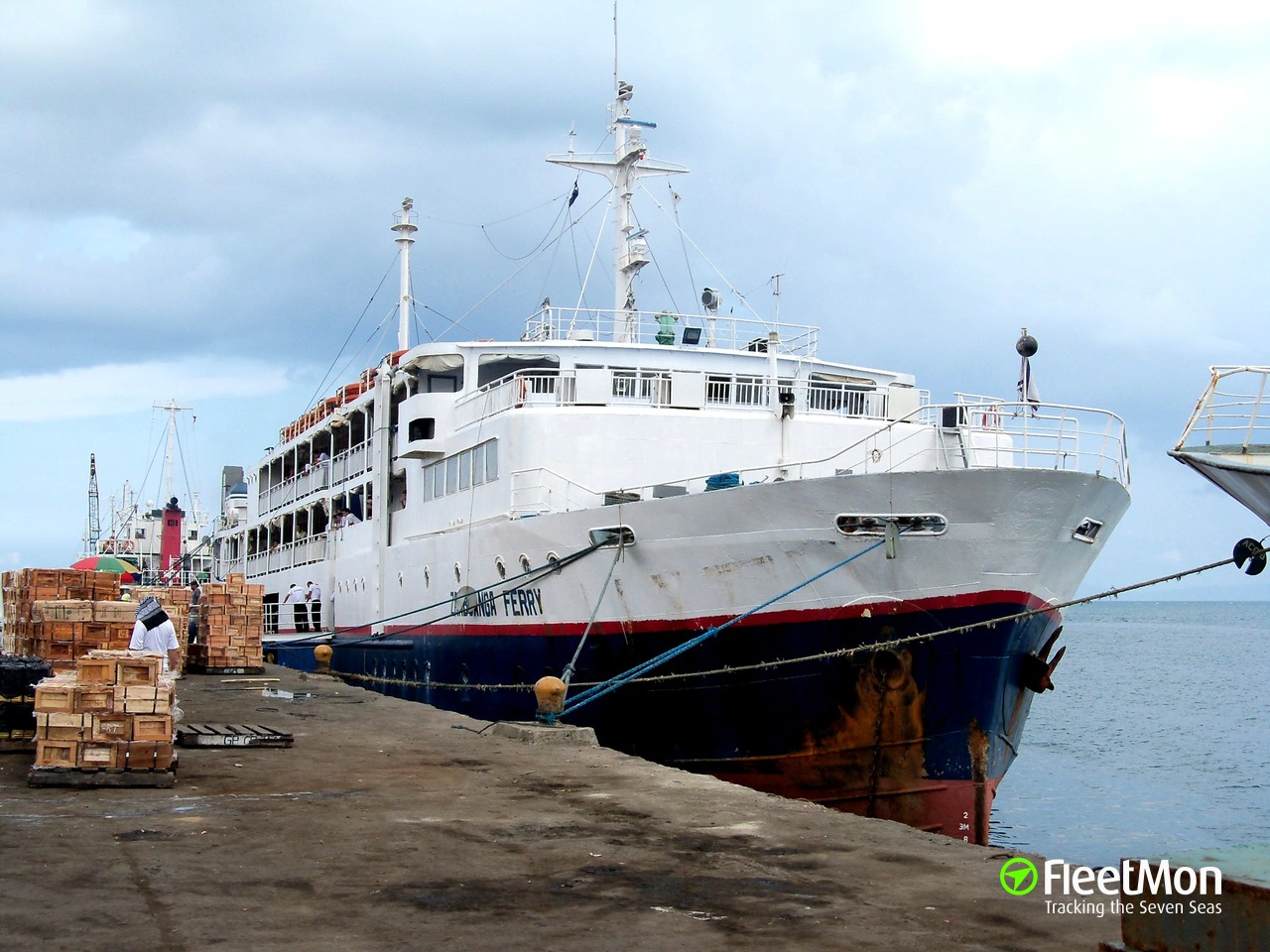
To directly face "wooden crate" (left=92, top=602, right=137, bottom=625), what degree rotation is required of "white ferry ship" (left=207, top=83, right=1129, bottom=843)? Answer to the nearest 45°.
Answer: approximately 90° to its right

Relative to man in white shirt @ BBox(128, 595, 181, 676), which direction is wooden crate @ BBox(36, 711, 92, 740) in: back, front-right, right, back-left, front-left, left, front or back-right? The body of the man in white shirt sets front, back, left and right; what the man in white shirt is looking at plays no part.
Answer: back

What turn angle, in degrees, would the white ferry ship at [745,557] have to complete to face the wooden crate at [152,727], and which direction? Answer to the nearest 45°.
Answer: approximately 90° to its right

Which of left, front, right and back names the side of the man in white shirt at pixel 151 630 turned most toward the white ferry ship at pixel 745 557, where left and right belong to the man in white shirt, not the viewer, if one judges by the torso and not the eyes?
right

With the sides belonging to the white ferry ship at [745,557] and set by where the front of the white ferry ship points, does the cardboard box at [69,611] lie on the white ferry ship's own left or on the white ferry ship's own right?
on the white ferry ship's own right

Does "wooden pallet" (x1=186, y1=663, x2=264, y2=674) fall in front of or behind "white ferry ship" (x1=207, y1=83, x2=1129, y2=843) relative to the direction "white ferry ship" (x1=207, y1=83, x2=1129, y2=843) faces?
behind

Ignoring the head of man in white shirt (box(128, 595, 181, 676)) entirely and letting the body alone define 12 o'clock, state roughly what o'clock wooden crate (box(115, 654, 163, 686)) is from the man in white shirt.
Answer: The wooden crate is roughly at 6 o'clock from the man in white shirt.

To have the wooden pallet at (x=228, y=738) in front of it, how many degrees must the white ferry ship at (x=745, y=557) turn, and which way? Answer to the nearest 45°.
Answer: approximately 90° to its right

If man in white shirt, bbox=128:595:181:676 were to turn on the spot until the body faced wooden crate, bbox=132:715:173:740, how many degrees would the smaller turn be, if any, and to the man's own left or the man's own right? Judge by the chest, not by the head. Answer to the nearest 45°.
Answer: approximately 180°

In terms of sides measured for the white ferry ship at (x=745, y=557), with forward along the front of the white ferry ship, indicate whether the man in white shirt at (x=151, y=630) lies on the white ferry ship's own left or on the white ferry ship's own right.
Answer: on the white ferry ship's own right

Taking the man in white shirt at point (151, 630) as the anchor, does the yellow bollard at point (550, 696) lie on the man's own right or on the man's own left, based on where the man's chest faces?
on the man's own right

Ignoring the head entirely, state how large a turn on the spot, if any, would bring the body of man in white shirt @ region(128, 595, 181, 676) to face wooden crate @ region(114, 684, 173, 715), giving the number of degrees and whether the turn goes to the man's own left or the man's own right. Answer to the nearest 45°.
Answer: approximately 180°

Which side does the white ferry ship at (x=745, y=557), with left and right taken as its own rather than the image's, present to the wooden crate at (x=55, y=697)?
right

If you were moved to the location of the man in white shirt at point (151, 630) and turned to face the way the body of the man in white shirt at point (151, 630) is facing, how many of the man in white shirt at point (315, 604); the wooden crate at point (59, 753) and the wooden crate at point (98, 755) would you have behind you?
2

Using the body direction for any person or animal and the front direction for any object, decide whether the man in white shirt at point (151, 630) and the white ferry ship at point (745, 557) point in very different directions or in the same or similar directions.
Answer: very different directions

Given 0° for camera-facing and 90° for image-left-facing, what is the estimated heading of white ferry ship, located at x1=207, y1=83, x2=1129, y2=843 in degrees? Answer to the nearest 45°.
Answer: approximately 315°

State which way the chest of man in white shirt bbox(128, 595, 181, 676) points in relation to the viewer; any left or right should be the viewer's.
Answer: facing away from the viewer

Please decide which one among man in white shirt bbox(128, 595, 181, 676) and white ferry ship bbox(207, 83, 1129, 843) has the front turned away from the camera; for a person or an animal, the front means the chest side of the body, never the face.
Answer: the man in white shirt
